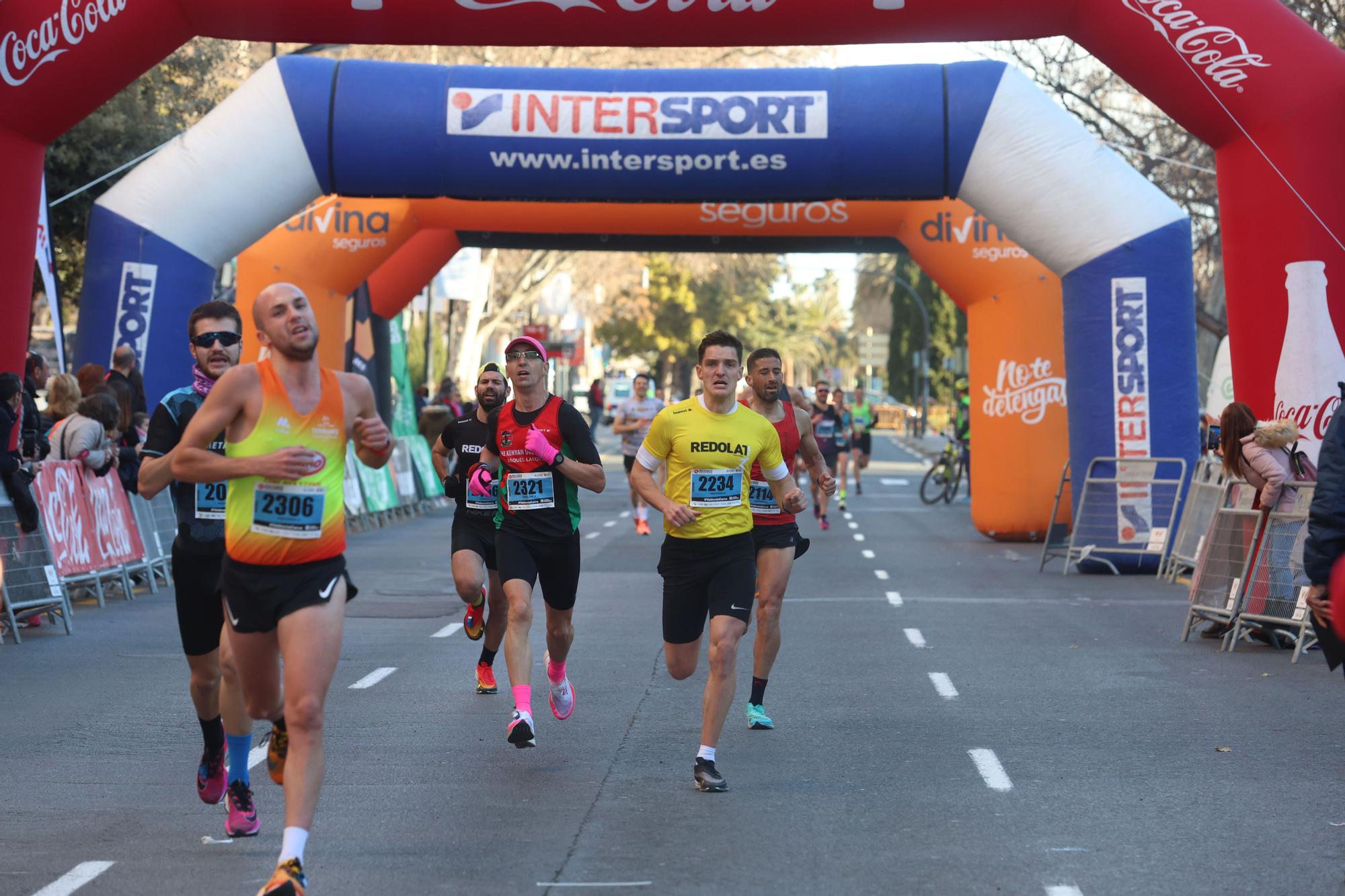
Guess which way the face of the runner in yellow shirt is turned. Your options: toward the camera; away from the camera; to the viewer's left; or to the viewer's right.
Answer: toward the camera

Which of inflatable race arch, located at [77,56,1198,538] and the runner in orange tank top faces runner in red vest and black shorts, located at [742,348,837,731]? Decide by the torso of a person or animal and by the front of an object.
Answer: the inflatable race arch

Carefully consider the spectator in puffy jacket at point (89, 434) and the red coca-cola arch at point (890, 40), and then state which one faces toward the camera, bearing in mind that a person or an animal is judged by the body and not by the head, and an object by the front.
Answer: the red coca-cola arch

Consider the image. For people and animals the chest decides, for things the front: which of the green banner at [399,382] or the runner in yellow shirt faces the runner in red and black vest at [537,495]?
the green banner

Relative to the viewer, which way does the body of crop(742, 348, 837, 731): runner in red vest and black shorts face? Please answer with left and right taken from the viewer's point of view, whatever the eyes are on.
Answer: facing the viewer

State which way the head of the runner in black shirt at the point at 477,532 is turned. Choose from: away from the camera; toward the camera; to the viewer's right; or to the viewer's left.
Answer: toward the camera

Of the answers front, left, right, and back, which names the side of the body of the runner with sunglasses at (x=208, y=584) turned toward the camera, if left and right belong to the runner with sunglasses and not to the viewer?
front

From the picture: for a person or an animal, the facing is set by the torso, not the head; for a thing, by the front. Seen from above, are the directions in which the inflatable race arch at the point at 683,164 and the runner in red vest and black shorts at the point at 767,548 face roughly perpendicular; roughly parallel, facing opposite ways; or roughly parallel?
roughly parallel

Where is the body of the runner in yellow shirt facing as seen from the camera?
toward the camera

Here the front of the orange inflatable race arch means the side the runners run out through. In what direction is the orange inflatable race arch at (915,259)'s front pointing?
toward the camera

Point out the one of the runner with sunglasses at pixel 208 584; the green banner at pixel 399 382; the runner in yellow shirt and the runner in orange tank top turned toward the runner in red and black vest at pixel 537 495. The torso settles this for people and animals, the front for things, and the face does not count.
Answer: the green banner

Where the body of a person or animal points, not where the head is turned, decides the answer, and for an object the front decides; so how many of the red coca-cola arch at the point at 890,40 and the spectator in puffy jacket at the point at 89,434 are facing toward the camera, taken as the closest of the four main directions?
1
